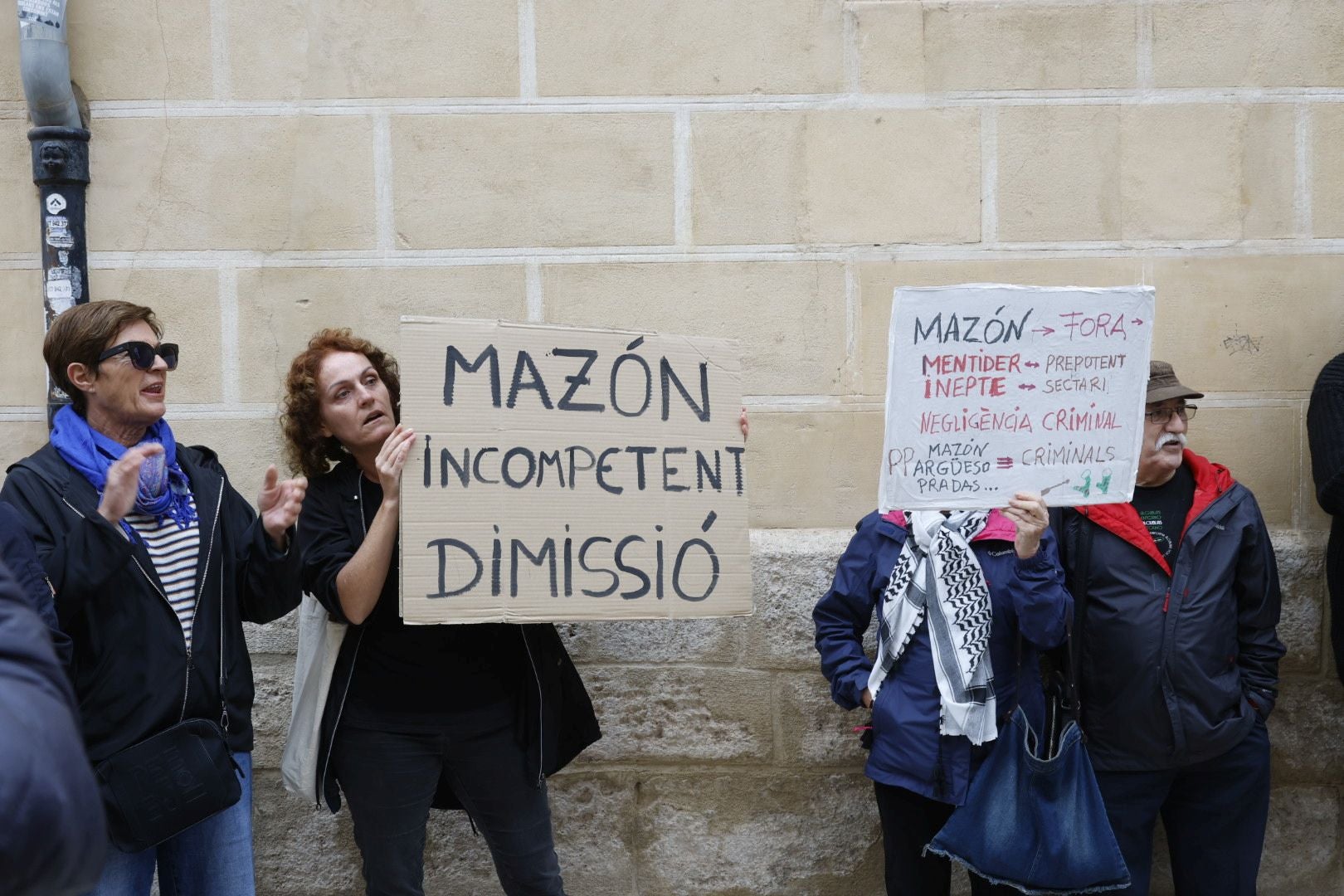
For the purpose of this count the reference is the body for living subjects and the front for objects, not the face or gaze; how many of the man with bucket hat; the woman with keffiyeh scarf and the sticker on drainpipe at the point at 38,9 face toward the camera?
3

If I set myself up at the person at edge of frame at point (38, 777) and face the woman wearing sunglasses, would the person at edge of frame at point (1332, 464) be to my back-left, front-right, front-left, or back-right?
front-right

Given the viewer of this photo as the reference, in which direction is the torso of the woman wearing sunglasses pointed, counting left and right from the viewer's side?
facing the viewer and to the right of the viewer

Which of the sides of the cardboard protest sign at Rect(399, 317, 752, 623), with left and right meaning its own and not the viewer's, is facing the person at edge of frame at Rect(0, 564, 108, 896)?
front

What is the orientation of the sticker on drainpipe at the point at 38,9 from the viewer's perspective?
toward the camera

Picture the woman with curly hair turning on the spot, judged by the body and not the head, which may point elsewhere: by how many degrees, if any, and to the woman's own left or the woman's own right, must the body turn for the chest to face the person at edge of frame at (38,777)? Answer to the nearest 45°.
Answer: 0° — they already face them

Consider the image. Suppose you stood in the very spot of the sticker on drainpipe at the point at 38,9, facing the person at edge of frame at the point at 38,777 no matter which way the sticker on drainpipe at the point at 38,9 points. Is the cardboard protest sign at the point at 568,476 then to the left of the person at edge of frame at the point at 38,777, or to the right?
left

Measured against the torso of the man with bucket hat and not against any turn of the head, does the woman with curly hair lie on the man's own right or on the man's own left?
on the man's own right

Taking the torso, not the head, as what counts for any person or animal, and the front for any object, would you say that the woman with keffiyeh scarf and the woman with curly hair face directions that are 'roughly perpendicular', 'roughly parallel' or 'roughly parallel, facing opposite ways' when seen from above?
roughly parallel

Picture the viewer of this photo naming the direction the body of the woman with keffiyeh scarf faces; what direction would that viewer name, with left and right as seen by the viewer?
facing the viewer

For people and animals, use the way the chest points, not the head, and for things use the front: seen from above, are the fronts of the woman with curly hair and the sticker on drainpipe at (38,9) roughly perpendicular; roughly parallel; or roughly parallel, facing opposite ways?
roughly parallel

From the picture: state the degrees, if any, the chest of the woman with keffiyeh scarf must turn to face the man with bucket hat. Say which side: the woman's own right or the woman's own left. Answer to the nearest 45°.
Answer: approximately 90° to the woman's own left

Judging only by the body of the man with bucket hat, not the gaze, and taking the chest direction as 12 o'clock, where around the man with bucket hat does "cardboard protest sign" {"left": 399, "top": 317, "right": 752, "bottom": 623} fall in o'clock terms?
The cardboard protest sign is roughly at 2 o'clock from the man with bucket hat.

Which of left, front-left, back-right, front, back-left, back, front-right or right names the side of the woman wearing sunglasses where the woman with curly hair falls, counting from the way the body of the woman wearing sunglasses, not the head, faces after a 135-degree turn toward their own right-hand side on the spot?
back

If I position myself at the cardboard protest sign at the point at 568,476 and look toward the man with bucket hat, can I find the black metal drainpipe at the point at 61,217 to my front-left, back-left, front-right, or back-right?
back-left

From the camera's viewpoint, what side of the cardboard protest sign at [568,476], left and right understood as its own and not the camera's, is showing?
front
